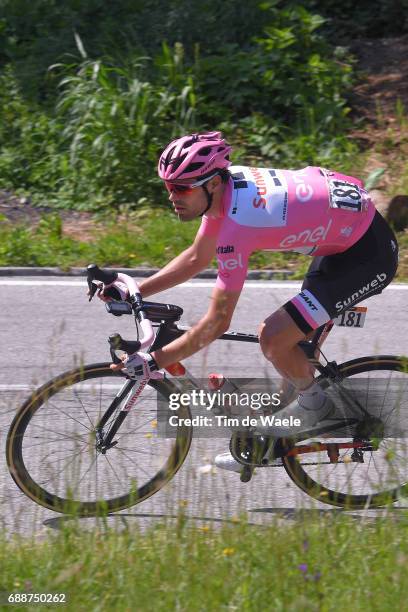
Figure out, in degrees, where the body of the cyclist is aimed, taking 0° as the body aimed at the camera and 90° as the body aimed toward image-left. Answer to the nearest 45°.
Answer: approximately 90°

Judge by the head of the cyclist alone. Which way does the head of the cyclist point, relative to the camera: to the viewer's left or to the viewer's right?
to the viewer's left

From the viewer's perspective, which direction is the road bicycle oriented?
to the viewer's left
